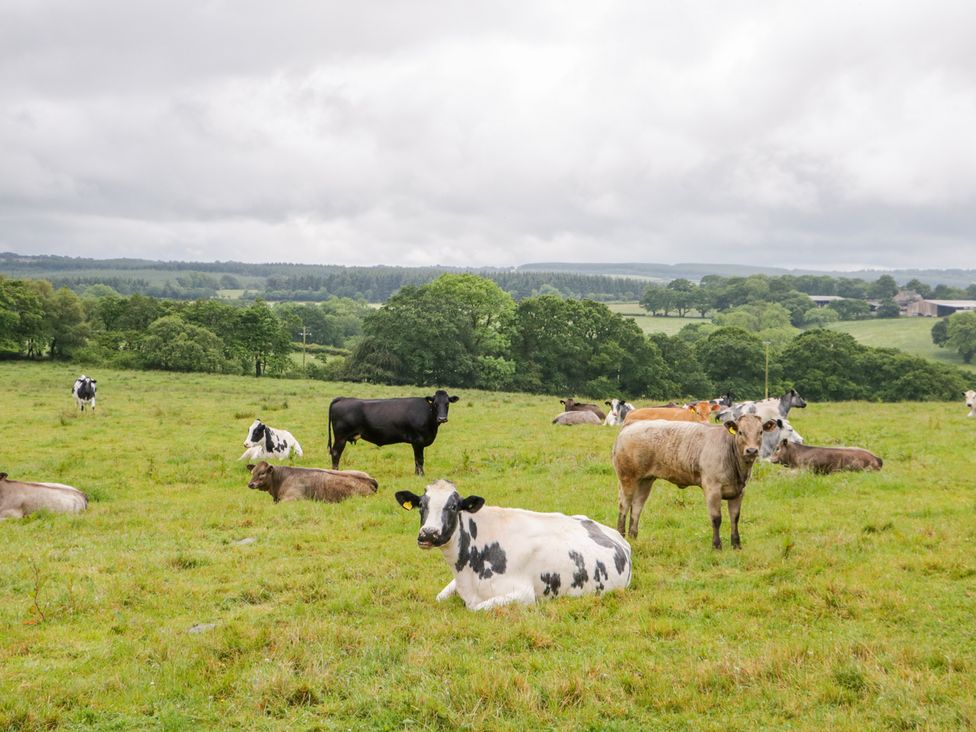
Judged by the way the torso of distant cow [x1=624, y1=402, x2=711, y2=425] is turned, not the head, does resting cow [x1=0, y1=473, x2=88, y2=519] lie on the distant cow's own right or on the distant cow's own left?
on the distant cow's own right

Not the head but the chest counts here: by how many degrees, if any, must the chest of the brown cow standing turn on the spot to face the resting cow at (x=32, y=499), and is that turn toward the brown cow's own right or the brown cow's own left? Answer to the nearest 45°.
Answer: approximately 135° to the brown cow's own right

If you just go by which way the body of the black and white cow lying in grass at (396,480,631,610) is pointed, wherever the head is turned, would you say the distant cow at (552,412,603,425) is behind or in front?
behind

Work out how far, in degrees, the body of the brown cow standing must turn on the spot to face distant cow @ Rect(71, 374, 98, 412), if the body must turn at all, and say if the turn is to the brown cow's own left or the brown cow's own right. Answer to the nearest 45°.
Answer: approximately 180°

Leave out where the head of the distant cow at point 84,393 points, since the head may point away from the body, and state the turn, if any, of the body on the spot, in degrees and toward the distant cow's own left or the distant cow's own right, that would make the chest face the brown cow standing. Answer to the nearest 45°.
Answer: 0° — it already faces it

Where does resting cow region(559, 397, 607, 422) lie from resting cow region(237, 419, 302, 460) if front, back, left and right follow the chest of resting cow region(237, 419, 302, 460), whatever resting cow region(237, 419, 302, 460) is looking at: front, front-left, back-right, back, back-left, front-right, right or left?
back

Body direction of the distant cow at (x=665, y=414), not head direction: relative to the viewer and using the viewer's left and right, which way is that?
facing to the right of the viewer

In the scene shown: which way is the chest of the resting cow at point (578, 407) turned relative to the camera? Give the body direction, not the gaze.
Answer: to the viewer's left

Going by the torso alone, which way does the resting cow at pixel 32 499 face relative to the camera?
to the viewer's left
